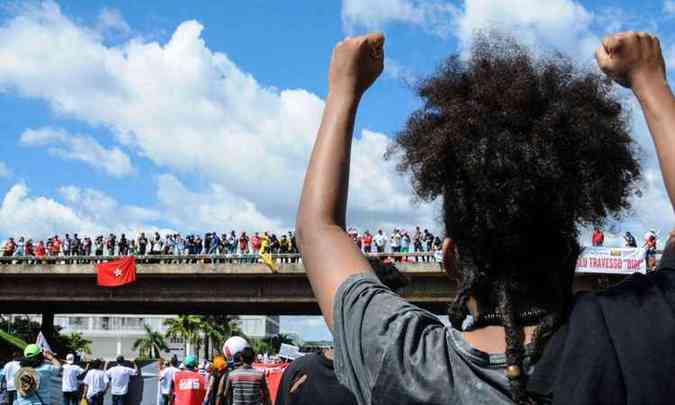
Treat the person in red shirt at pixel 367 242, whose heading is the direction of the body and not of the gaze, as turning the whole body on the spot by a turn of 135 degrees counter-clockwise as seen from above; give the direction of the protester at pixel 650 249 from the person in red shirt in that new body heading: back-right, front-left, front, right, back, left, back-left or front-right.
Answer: right

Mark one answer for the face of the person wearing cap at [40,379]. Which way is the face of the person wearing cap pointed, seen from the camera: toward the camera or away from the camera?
away from the camera

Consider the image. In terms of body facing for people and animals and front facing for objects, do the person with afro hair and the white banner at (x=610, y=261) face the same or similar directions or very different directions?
very different directions

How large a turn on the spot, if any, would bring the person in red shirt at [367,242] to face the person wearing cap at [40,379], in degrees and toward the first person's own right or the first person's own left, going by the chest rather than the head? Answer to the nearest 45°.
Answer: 0° — they already face them

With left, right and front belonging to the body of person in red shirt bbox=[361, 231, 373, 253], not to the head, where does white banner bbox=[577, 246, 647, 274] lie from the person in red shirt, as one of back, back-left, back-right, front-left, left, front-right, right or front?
front-left

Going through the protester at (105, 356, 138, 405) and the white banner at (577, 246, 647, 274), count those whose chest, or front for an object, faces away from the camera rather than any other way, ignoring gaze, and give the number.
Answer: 1

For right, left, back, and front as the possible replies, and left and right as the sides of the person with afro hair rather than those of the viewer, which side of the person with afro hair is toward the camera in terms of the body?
back

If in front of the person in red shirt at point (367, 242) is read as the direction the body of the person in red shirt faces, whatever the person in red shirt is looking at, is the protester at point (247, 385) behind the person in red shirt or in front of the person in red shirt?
in front

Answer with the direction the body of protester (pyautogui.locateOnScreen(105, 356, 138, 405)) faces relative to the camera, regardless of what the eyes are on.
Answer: away from the camera

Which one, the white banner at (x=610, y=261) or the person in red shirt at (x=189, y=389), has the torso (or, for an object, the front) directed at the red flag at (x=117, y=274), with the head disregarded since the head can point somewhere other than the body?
the person in red shirt

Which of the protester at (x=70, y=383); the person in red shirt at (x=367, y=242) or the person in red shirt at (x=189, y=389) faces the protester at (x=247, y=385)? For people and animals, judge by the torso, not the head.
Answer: the person in red shirt at (x=367, y=242)

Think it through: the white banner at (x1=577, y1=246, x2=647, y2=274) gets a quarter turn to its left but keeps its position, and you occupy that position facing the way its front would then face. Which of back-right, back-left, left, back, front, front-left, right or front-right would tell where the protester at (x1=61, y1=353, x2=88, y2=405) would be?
back-right

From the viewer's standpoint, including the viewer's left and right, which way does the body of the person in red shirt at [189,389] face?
facing away from the viewer
